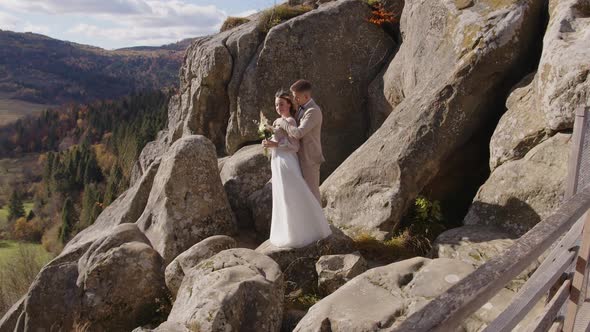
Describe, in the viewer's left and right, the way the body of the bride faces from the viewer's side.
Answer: facing the viewer and to the left of the viewer

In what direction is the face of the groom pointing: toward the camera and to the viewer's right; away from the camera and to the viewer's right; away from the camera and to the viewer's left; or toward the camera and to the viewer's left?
toward the camera and to the viewer's left

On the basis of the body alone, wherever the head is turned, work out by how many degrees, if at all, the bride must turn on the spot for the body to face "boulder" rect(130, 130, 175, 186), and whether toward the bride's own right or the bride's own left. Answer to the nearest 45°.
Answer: approximately 90° to the bride's own right

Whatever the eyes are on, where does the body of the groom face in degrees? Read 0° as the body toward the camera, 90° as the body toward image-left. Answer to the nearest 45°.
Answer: approximately 90°

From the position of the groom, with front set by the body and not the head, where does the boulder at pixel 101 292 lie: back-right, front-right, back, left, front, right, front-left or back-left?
front

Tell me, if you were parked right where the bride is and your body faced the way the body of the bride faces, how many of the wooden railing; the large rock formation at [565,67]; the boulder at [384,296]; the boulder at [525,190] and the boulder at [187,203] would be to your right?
1

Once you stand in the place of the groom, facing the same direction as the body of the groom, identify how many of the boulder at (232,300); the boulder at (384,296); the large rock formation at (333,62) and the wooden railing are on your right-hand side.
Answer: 1

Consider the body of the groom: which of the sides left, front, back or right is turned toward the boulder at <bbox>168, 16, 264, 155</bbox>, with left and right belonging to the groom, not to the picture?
right

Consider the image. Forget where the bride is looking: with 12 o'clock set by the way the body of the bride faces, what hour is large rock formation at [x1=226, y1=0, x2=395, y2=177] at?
The large rock formation is roughly at 5 o'clock from the bride.

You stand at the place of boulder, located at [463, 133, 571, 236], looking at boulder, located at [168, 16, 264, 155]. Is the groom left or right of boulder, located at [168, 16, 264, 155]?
left
